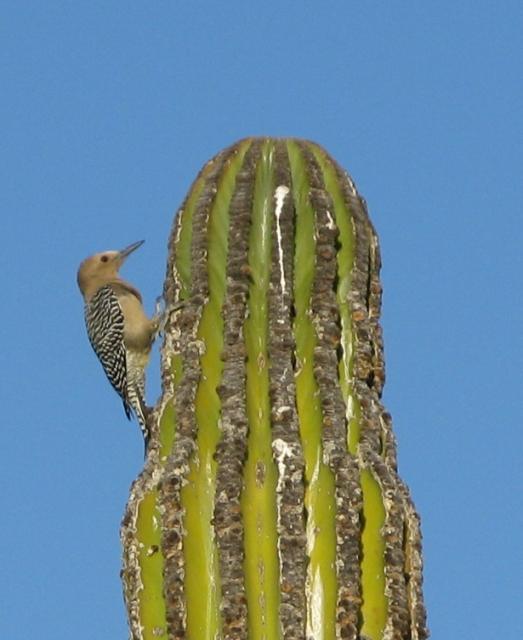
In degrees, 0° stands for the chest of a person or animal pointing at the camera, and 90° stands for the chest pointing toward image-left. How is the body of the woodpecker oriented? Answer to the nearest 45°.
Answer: approximately 270°
